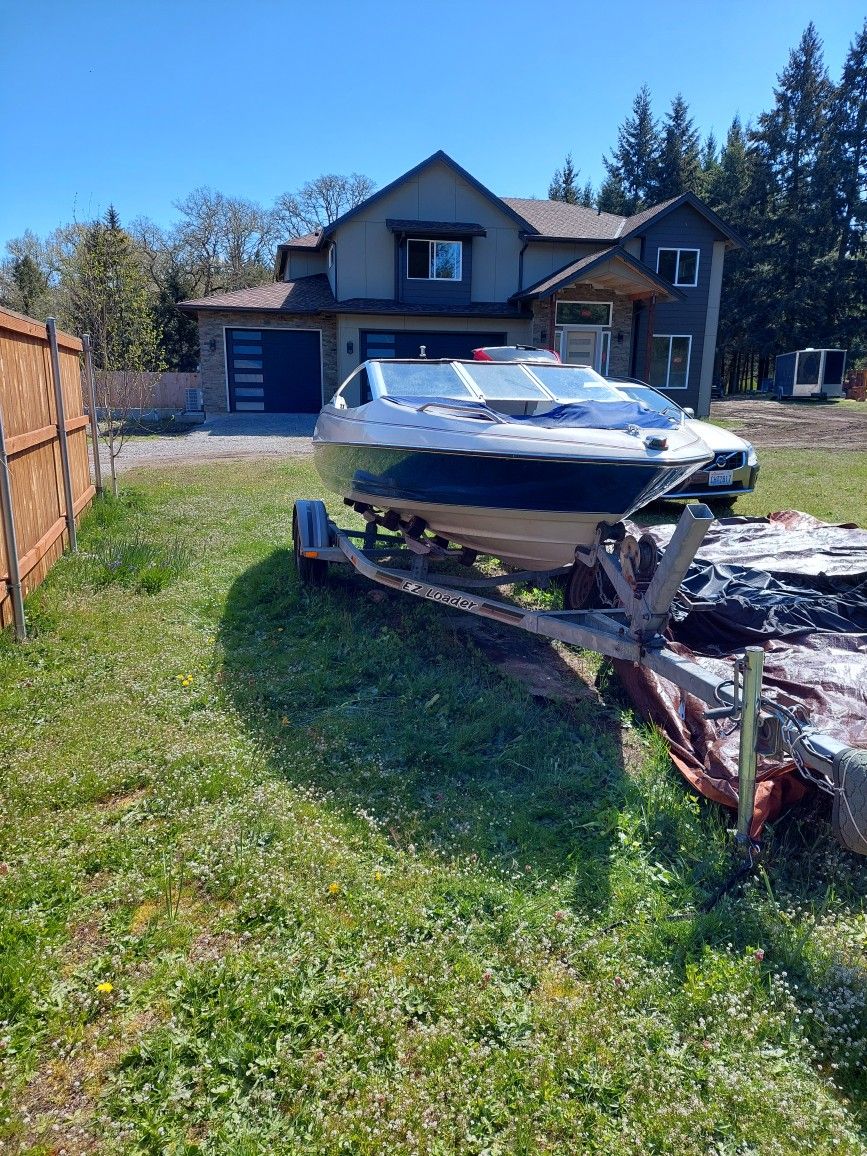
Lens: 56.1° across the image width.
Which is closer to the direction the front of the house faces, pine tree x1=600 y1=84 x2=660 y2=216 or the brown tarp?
the brown tarp

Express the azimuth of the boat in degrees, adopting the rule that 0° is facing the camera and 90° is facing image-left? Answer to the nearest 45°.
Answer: approximately 315°

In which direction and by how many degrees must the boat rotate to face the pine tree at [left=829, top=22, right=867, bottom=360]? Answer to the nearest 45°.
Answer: approximately 135° to its left

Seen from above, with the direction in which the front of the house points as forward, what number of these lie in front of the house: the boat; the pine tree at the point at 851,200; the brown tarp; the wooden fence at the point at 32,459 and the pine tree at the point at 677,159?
3

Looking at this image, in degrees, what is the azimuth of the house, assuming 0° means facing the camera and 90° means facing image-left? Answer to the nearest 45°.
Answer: approximately 0°

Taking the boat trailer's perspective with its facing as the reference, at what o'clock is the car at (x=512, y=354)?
The car is roughly at 7 o'clock from the boat trailer.

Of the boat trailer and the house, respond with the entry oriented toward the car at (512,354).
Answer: the house

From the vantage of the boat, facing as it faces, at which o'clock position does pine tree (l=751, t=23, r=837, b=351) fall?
The pine tree is roughly at 8 o'clock from the boat.

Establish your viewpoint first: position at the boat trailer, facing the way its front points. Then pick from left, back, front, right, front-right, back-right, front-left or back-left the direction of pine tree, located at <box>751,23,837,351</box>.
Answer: back-left

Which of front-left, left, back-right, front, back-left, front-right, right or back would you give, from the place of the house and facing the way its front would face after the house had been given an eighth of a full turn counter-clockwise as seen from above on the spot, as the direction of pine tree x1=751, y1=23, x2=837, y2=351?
left

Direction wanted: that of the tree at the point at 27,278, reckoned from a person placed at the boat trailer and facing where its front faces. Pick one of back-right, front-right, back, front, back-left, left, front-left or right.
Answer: back
